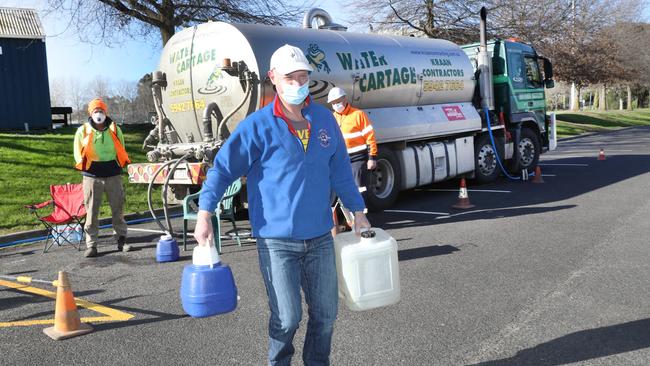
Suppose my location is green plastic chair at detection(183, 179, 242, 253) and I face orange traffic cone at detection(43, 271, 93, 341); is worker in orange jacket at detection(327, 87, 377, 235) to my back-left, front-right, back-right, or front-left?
back-left

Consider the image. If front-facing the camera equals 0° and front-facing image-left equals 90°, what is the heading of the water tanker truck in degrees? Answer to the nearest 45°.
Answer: approximately 225°

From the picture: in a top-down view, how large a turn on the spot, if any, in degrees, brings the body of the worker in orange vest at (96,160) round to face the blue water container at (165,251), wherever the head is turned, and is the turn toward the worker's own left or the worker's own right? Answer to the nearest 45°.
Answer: approximately 45° to the worker's own left

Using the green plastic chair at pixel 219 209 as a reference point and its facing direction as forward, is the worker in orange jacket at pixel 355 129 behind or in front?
behind

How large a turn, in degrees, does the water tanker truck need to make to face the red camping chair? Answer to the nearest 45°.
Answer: approximately 180°

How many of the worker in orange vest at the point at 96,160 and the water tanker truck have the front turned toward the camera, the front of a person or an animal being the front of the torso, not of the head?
1

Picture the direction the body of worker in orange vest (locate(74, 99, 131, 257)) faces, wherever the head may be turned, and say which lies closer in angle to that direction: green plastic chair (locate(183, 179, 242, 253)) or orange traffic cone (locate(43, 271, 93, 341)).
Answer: the orange traffic cone
